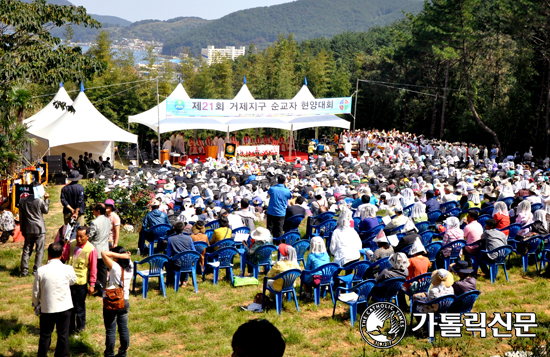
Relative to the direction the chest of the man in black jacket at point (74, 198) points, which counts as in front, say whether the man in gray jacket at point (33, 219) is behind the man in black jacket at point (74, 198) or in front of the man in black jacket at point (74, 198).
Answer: behind

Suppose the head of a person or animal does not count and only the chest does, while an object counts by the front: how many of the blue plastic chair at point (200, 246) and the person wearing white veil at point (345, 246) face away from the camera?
2

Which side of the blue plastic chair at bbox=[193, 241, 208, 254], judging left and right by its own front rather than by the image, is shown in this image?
back

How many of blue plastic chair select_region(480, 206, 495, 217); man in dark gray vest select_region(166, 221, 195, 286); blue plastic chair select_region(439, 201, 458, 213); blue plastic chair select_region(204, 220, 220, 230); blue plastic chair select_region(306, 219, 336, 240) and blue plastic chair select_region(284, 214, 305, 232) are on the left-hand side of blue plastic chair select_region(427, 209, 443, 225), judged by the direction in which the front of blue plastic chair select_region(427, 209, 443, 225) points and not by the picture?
4

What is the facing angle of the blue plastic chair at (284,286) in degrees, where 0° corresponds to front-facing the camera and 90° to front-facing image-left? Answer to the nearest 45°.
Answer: approximately 135°

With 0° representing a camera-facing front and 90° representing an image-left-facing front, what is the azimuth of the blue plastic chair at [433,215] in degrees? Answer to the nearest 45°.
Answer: approximately 135°

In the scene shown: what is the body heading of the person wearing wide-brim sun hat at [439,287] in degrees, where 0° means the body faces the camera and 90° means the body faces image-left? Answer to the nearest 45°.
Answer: approximately 135°

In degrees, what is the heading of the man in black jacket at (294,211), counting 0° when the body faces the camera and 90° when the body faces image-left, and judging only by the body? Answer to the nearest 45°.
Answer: approximately 180°

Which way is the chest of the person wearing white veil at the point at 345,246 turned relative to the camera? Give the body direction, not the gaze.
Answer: away from the camera
